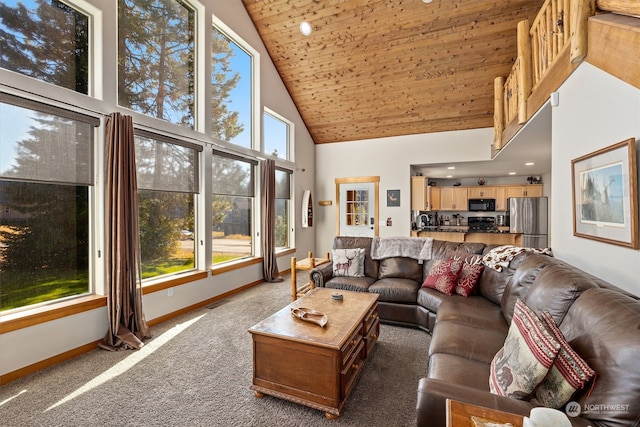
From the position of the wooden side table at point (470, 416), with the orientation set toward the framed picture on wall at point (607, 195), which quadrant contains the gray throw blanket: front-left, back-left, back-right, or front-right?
front-left

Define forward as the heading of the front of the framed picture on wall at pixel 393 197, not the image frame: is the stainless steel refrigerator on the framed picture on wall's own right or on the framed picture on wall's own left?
on the framed picture on wall's own left

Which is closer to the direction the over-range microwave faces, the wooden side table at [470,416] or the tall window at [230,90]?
the wooden side table

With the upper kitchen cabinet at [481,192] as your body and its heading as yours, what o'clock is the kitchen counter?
The kitchen counter is roughly at 12 o'clock from the upper kitchen cabinet.

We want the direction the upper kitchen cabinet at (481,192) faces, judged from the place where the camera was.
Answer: facing the viewer

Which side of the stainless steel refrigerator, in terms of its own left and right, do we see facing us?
front

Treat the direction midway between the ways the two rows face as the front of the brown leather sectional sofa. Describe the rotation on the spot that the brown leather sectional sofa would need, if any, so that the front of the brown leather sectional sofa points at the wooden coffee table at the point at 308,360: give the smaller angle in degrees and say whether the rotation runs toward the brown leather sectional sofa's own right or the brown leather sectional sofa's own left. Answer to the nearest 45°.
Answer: approximately 45° to the brown leather sectional sofa's own right

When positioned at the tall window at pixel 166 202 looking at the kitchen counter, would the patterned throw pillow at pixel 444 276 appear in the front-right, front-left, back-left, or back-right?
front-right

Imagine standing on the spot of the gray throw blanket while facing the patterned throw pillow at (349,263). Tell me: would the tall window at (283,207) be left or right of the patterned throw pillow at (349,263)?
right

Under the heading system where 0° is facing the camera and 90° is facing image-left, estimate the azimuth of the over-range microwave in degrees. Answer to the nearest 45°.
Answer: approximately 0°

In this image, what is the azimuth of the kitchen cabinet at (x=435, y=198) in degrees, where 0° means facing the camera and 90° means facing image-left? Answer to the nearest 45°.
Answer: approximately 315°

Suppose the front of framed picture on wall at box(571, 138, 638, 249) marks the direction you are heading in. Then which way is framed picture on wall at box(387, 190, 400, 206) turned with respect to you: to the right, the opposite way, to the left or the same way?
to the left

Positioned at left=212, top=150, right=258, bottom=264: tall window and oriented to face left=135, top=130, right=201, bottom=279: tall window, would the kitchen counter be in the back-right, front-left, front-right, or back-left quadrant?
back-left

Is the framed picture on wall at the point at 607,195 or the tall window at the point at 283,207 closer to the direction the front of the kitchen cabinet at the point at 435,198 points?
the framed picture on wall

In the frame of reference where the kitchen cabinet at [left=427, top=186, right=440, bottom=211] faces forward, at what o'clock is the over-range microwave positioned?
The over-range microwave is roughly at 10 o'clock from the kitchen cabinet.

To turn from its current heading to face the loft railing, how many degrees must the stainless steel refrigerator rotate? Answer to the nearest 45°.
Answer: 0° — it already faces it

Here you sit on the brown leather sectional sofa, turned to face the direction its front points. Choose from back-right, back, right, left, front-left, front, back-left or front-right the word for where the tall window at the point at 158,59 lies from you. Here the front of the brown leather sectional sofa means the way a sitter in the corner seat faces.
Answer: front-right
